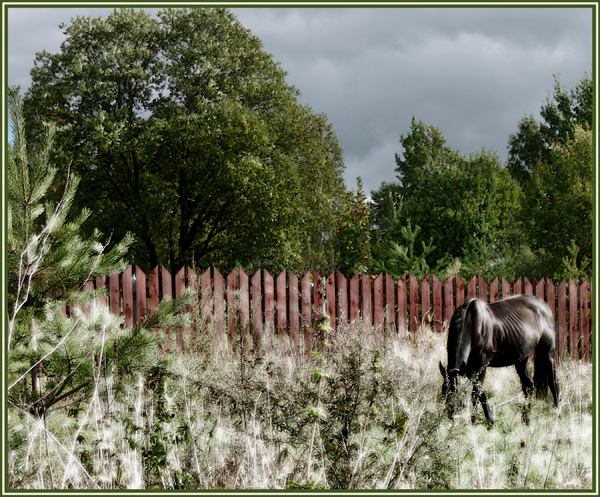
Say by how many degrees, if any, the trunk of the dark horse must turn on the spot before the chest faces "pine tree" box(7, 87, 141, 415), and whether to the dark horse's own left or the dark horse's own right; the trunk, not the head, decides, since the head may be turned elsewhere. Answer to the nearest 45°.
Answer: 0° — it already faces it

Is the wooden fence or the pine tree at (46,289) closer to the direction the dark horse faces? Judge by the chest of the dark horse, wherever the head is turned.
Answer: the pine tree

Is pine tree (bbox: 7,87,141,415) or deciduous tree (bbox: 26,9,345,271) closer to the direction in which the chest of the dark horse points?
the pine tree

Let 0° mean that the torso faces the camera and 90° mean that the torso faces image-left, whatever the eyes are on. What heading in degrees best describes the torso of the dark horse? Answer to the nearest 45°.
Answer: approximately 45°

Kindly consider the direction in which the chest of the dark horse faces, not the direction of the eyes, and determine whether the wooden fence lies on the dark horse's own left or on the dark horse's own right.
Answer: on the dark horse's own right

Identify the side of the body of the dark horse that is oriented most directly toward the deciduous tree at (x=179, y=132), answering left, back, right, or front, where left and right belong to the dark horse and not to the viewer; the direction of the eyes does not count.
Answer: right
